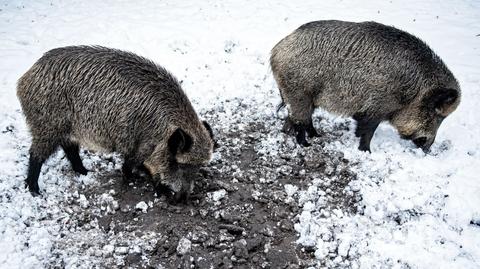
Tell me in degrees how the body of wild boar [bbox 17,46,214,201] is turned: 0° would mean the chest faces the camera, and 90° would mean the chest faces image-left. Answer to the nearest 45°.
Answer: approximately 270°

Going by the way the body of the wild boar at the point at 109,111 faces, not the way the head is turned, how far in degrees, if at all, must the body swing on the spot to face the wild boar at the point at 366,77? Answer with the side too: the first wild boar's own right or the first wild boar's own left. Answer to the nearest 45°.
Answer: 0° — it already faces it

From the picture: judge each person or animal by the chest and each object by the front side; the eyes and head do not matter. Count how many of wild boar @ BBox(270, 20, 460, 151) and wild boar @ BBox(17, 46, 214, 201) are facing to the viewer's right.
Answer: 2

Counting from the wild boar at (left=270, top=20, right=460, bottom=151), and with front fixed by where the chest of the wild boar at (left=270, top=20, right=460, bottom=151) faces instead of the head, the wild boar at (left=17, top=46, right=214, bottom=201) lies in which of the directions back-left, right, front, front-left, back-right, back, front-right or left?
back-right

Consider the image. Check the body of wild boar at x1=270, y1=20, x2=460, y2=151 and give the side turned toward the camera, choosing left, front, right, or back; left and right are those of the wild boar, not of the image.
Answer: right
